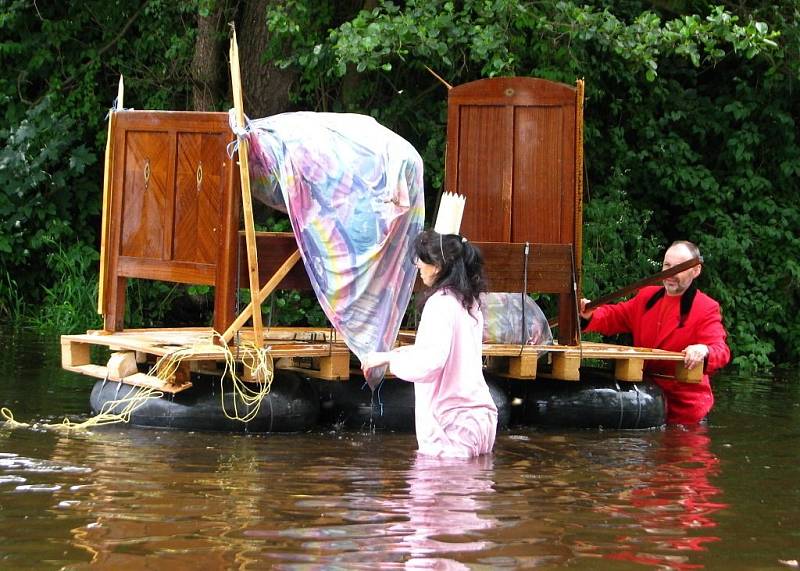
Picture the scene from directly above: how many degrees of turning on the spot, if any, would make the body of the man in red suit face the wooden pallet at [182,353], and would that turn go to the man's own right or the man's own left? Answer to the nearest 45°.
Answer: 0° — they already face it

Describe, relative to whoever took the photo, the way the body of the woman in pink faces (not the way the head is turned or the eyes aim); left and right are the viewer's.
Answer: facing to the left of the viewer

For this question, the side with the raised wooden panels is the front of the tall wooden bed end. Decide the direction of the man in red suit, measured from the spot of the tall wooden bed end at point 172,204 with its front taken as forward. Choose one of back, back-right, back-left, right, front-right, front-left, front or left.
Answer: left

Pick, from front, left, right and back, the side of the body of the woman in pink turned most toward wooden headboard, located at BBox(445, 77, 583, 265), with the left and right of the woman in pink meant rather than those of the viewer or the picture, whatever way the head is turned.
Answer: right

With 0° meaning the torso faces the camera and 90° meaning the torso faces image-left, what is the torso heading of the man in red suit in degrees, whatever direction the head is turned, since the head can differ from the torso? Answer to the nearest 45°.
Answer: approximately 45°
